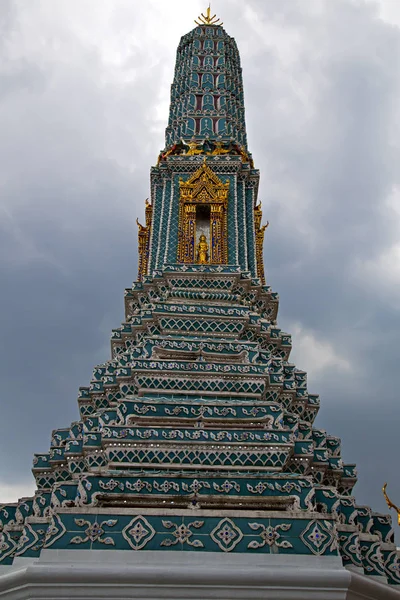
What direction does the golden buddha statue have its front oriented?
toward the camera
